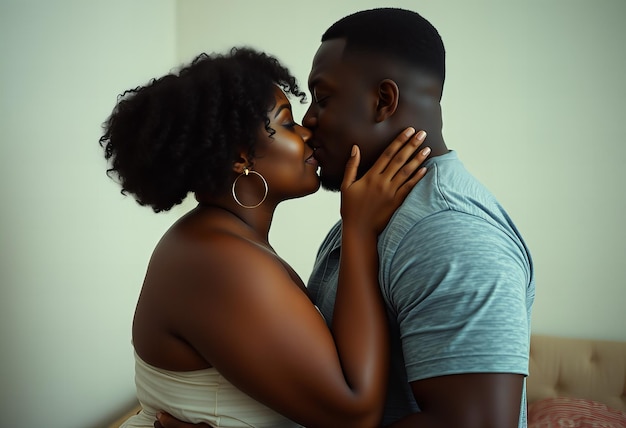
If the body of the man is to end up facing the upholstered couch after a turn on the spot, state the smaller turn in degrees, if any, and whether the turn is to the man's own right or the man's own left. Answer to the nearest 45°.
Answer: approximately 135° to the man's own right

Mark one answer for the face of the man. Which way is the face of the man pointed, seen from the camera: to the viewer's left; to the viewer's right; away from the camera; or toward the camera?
to the viewer's left

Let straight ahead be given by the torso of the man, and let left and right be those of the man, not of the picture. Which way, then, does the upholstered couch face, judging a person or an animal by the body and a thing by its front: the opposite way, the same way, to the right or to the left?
to the left

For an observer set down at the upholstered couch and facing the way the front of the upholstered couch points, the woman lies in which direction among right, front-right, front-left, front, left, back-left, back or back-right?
front-right

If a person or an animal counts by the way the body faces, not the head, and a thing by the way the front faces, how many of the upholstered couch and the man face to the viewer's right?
0

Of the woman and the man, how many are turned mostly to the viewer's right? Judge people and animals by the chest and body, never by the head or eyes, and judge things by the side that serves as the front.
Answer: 1

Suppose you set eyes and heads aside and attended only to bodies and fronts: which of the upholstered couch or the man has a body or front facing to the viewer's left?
the man

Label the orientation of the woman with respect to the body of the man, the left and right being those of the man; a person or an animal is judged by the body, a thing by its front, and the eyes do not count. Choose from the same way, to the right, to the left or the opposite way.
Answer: the opposite way

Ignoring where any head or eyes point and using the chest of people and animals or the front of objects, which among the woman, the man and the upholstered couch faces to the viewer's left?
the man

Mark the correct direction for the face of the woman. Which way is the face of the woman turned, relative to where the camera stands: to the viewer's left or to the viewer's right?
to the viewer's right

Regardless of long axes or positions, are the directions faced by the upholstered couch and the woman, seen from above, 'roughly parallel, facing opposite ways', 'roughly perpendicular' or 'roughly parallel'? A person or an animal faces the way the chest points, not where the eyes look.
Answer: roughly perpendicular

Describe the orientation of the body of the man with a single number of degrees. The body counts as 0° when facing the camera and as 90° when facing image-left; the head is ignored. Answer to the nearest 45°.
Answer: approximately 90°

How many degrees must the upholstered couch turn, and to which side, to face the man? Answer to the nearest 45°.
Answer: approximately 45° to its right

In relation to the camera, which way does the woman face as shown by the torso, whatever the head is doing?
to the viewer's right
